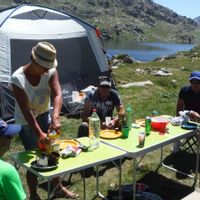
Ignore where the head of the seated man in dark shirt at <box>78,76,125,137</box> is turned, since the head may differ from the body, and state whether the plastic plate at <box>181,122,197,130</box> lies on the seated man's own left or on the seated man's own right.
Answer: on the seated man's own left

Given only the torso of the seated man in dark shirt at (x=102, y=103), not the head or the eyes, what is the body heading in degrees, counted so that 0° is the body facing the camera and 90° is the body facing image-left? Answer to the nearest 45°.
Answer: approximately 0°

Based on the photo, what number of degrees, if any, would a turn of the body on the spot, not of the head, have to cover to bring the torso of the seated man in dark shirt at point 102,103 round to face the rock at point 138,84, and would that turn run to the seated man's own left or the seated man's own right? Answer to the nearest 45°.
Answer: approximately 180°

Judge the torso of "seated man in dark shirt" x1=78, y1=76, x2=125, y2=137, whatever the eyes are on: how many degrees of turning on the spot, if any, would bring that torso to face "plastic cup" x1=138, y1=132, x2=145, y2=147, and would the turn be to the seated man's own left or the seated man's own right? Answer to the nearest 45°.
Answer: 0° — they already face it

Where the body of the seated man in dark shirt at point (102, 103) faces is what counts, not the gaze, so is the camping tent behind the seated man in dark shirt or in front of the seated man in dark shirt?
behind

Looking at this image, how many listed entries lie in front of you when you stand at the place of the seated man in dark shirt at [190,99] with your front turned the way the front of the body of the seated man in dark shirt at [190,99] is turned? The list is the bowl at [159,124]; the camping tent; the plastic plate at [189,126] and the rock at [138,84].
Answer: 2

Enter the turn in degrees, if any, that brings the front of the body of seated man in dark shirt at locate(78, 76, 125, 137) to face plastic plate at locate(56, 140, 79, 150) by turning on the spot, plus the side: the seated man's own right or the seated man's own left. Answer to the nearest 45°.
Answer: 0° — they already face it

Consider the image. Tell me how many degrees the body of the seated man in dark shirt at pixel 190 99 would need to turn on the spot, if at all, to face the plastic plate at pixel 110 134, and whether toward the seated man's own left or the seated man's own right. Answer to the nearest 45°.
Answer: approximately 45° to the seated man's own right

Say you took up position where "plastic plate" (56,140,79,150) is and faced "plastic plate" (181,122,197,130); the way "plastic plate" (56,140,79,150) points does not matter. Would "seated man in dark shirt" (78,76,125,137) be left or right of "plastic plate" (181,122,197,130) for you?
left

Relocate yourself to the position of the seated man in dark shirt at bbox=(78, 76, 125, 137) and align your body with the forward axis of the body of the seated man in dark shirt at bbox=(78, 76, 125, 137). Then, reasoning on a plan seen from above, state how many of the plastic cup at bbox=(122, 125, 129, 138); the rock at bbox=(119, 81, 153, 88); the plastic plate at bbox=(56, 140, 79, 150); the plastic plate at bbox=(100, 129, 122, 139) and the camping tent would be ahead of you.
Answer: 3
